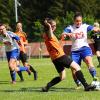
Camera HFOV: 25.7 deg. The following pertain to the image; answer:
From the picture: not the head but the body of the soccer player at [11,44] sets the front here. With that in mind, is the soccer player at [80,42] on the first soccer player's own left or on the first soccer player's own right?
on the first soccer player's own left

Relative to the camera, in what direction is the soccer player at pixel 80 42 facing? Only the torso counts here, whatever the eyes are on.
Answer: toward the camera

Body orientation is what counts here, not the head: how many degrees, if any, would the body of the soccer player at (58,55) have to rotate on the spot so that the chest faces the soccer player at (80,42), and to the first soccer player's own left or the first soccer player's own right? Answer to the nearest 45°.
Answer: approximately 45° to the first soccer player's own left

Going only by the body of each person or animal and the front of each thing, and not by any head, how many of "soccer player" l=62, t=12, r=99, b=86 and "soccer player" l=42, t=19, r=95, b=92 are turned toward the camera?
1
